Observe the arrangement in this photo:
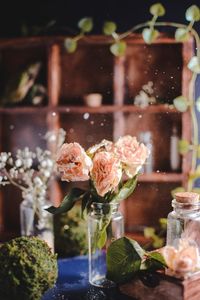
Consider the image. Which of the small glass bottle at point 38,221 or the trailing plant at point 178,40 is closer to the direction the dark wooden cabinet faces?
the small glass bottle

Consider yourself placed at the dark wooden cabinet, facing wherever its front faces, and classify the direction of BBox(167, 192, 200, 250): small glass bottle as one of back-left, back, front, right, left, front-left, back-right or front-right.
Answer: front

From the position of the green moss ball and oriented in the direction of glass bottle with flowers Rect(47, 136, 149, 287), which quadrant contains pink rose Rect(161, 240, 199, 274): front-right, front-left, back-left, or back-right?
front-right

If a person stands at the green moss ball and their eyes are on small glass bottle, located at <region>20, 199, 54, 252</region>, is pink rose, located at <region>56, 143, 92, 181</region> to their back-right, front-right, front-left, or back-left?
front-right

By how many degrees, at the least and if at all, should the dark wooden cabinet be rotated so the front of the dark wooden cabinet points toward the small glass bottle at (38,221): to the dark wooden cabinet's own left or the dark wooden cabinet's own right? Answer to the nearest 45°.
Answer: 0° — it already faces it

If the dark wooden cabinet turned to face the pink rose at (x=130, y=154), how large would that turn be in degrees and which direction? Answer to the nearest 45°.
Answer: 0° — it already faces it

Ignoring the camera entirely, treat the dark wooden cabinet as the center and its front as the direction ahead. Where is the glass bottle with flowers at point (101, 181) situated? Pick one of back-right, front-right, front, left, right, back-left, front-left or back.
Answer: front

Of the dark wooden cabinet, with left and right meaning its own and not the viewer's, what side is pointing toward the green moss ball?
front

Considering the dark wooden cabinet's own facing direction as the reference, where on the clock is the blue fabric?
The blue fabric is roughly at 12 o'clock from the dark wooden cabinet.

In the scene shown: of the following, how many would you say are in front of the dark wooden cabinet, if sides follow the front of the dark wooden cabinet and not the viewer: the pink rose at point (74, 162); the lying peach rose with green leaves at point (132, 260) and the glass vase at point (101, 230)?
3

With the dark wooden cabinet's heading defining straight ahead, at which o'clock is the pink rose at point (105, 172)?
The pink rose is roughly at 12 o'clock from the dark wooden cabinet.

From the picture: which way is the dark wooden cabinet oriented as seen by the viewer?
toward the camera

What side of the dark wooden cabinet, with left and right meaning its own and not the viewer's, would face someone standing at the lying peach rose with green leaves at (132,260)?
front
